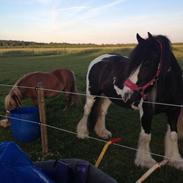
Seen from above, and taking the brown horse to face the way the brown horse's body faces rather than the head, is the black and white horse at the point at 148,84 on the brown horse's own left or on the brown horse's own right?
on the brown horse's own left

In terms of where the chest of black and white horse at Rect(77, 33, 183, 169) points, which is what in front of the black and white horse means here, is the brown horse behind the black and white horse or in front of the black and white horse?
behind

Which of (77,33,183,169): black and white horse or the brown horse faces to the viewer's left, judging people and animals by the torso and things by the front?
the brown horse

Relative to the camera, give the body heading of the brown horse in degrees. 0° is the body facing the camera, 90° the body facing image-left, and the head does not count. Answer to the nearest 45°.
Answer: approximately 90°

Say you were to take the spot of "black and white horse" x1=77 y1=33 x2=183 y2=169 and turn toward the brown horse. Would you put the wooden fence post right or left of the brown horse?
left

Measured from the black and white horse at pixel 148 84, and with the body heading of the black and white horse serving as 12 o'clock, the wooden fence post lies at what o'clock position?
The wooden fence post is roughly at 5 o'clock from the black and white horse.

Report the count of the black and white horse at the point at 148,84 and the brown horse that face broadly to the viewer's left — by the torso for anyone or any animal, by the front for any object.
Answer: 1

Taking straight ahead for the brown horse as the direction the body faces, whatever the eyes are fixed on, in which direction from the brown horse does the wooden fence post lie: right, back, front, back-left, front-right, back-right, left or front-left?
left

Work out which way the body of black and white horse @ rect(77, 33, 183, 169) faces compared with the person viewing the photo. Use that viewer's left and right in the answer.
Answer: facing the viewer and to the right of the viewer
